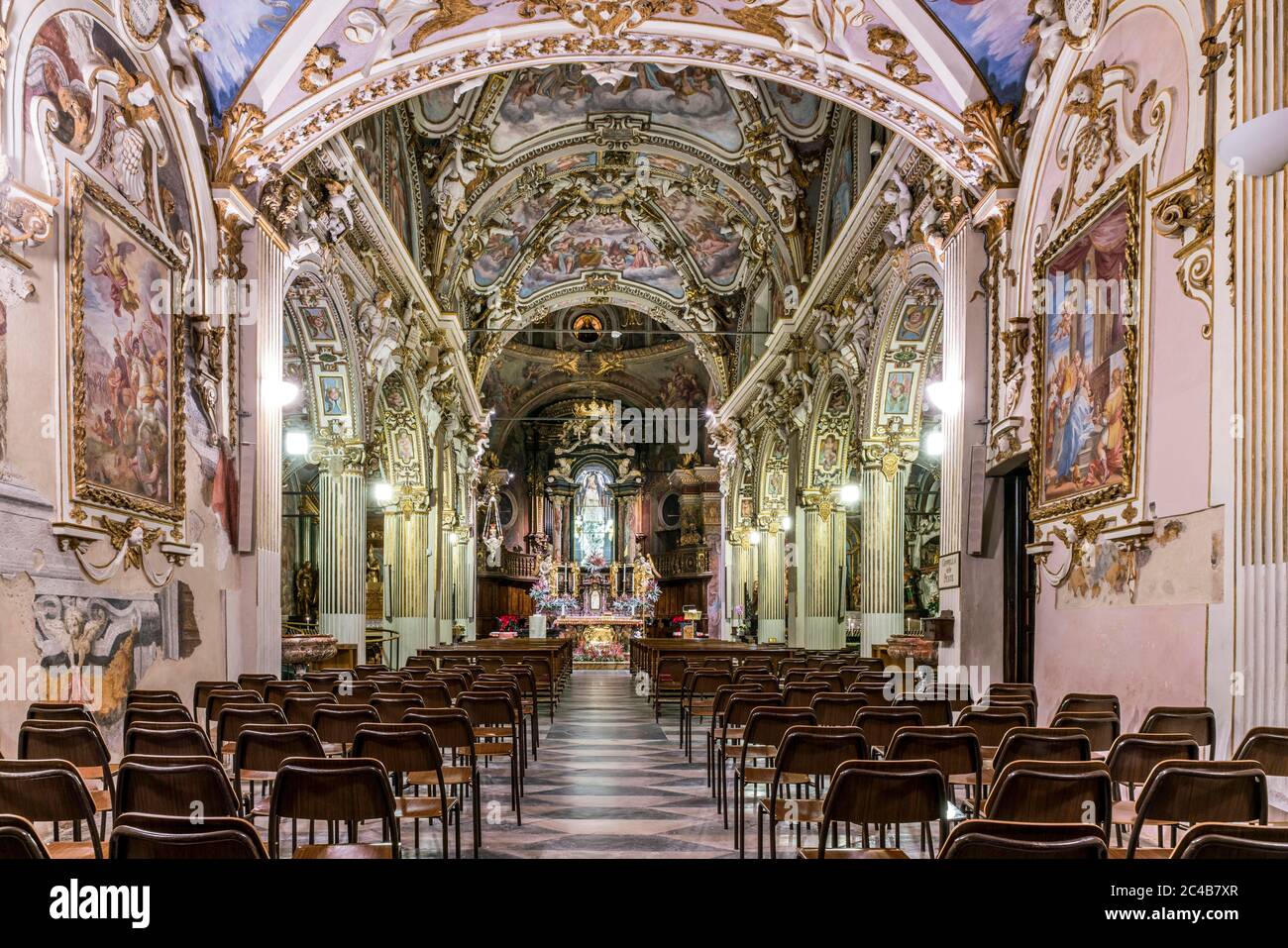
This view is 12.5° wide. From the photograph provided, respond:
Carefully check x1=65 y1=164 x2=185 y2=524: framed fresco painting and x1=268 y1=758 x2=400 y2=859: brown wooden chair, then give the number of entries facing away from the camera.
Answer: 1

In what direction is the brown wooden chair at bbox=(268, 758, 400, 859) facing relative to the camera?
away from the camera

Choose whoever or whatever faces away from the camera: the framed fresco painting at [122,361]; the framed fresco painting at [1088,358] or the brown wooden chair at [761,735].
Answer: the brown wooden chair

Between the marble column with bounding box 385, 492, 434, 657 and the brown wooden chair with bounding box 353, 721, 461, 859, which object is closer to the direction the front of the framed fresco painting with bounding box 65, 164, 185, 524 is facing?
the brown wooden chair

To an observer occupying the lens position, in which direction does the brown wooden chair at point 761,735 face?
facing away from the viewer

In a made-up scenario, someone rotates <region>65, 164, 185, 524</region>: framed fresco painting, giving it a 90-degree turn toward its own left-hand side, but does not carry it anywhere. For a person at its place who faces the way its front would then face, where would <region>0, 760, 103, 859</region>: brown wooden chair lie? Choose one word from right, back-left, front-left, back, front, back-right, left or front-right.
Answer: back-right

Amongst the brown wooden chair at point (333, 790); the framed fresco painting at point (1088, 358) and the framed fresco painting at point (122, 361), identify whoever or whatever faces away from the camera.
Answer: the brown wooden chair

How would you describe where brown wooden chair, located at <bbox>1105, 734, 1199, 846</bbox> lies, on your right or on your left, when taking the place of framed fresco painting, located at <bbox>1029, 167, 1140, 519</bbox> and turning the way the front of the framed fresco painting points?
on your left

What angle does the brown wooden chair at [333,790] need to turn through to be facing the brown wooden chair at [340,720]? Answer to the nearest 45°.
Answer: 0° — it already faces it

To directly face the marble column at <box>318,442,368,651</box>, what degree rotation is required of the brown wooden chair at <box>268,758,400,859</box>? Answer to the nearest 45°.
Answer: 0° — it already faces it

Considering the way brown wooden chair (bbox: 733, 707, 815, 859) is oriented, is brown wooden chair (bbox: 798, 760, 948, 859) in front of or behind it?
behind

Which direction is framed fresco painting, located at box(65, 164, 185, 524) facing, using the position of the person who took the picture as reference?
facing the viewer and to the right of the viewer

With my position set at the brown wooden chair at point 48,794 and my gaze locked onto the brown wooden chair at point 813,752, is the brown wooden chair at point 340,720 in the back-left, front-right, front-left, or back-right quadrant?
front-left
